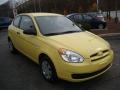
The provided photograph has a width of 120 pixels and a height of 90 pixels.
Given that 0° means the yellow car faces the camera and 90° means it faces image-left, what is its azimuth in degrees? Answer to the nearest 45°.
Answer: approximately 315°
